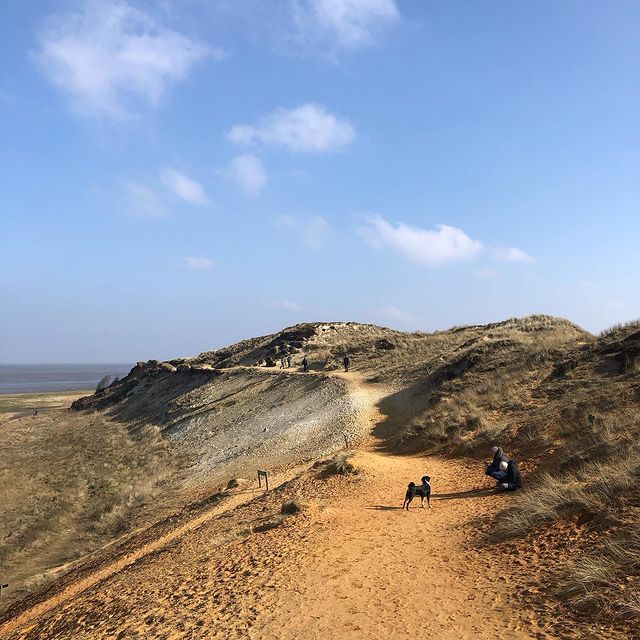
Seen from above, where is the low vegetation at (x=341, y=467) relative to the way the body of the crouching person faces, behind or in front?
in front

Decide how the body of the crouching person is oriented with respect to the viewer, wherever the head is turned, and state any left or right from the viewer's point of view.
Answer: facing to the left of the viewer

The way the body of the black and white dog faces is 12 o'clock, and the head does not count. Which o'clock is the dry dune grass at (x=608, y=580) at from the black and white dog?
The dry dune grass is roughly at 2 o'clock from the black and white dog.

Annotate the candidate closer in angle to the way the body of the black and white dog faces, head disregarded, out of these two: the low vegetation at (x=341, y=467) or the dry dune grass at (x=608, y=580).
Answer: the dry dune grass

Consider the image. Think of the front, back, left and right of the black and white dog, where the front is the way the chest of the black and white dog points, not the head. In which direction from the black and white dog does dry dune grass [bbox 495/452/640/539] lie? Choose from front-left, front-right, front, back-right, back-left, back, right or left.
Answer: front-right

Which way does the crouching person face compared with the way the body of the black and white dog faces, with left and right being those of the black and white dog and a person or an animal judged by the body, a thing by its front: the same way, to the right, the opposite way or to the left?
the opposite way

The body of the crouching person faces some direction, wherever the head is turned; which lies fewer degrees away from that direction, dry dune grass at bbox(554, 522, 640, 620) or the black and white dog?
the black and white dog

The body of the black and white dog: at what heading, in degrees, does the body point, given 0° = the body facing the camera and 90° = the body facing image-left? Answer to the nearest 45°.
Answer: approximately 270°

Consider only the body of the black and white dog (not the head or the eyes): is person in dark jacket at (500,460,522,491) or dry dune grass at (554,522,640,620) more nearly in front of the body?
the person in dark jacket

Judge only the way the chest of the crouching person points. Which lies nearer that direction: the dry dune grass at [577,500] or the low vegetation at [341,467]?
the low vegetation

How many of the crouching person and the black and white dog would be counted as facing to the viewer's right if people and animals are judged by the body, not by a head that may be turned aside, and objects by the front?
1
